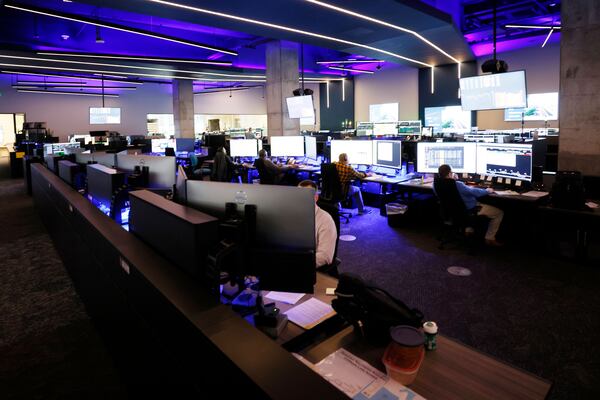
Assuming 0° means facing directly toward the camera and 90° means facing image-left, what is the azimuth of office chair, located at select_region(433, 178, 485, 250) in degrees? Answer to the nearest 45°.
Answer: approximately 225°

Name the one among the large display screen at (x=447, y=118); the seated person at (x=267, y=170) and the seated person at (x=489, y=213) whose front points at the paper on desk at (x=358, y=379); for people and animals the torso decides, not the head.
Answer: the large display screen

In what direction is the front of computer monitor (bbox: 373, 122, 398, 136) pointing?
toward the camera

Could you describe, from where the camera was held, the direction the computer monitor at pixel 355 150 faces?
facing the viewer

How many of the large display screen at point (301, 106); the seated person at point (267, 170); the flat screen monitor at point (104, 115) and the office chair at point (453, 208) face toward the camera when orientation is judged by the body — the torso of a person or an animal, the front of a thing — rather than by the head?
2

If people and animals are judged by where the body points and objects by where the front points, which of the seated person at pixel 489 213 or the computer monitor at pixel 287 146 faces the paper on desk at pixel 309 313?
the computer monitor

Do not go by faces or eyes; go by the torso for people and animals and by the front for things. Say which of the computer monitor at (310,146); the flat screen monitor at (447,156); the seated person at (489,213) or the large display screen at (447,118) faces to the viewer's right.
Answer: the seated person

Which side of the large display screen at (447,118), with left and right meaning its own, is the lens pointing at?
front

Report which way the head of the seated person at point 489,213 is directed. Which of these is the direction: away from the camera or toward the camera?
away from the camera

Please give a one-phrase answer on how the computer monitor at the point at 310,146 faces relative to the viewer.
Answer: facing the viewer and to the left of the viewer

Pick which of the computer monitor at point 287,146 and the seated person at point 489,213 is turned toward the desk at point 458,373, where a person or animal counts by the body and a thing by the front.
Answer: the computer monitor

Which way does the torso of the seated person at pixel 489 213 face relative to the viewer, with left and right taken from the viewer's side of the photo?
facing to the right of the viewer
